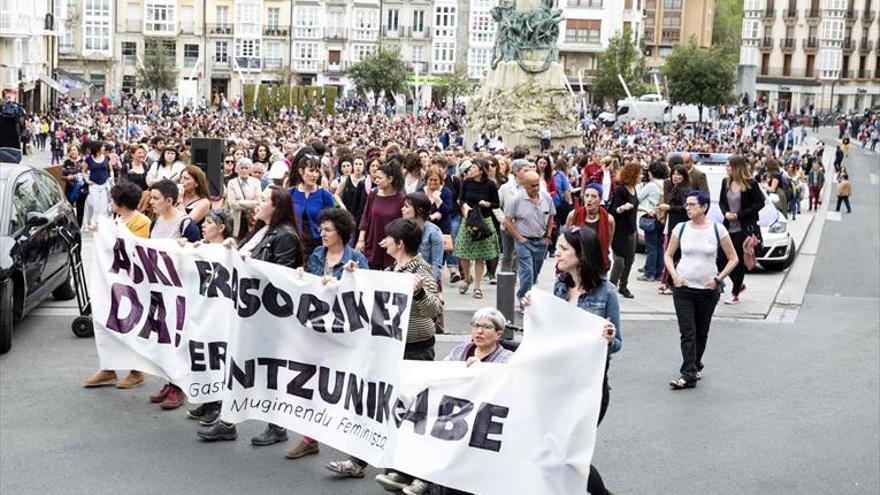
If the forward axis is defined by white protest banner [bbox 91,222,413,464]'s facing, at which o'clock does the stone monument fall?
The stone monument is roughly at 5 o'clock from the white protest banner.

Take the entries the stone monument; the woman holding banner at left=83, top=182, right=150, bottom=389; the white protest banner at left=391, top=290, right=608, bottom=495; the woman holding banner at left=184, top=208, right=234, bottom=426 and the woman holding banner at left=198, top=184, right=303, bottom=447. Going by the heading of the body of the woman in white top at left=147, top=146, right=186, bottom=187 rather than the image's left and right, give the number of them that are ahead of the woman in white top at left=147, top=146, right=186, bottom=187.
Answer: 4

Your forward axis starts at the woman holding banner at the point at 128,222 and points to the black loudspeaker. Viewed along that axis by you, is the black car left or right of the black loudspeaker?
left

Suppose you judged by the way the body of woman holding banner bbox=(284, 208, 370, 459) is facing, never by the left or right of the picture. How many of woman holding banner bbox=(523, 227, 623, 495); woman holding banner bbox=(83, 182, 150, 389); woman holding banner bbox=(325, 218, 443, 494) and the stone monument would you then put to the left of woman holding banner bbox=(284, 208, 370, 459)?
2

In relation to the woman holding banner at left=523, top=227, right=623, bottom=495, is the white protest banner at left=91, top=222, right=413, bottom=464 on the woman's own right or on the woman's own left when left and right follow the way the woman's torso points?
on the woman's own right

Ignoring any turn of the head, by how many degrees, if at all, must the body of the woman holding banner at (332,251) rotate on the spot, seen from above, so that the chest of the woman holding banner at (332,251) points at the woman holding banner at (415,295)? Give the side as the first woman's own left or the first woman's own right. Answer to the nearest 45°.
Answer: approximately 90° to the first woman's own left

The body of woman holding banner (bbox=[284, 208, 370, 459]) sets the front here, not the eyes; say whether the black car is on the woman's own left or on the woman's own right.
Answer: on the woman's own right

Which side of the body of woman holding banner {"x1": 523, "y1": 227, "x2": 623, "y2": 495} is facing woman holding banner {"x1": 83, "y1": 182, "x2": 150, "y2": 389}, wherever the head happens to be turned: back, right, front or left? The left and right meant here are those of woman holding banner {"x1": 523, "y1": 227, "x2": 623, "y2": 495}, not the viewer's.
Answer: right

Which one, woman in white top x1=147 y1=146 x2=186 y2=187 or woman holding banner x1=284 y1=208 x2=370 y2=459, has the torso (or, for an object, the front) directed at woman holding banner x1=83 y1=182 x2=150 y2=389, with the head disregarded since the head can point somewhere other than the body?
the woman in white top

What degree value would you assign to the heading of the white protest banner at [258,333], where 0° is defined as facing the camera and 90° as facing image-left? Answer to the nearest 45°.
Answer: approximately 45°

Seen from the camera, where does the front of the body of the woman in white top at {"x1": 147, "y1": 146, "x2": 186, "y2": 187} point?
toward the camera

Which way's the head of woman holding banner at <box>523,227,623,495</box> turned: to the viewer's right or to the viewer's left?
to the viewer's left

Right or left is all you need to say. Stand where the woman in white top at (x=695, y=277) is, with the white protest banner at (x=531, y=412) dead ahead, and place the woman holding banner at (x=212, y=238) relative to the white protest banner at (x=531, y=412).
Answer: right
